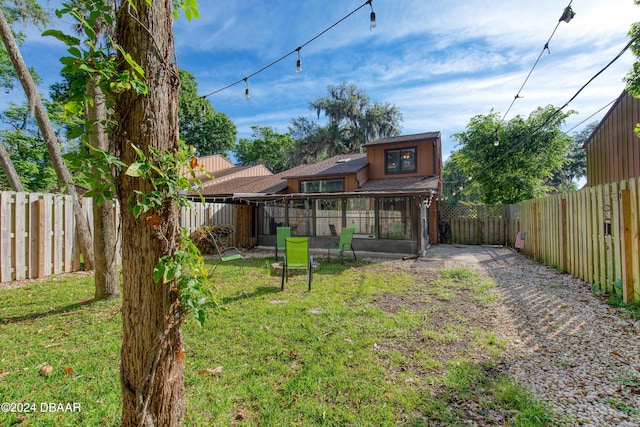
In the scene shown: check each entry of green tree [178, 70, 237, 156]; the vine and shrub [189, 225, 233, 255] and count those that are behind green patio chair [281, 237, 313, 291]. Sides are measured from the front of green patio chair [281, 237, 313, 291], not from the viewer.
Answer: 1

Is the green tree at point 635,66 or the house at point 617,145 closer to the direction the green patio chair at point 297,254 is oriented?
the house
